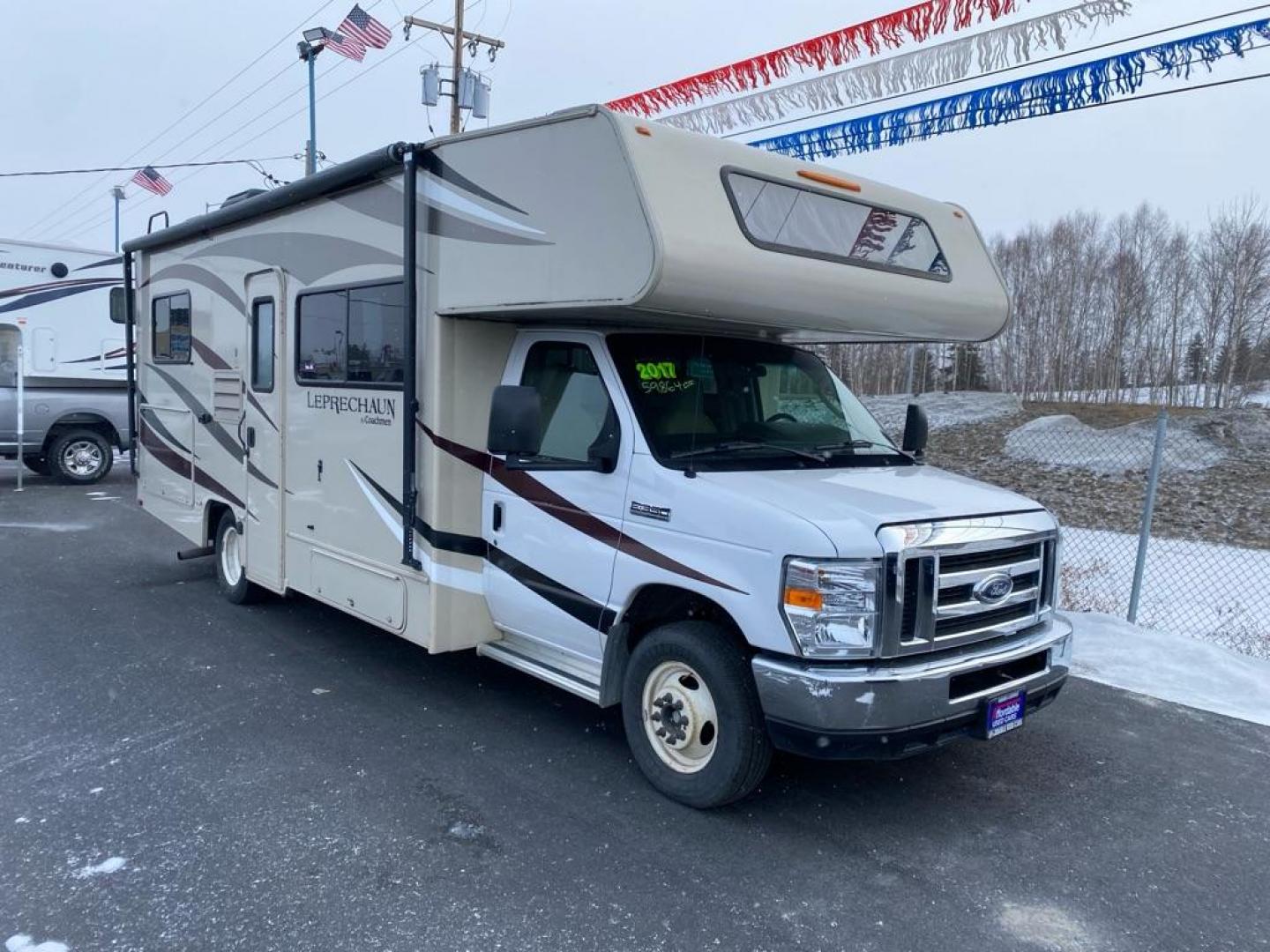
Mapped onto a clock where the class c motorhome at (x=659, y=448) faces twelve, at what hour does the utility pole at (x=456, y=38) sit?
The utility pole is roughly at 7 o'clock from the class c motorhome.

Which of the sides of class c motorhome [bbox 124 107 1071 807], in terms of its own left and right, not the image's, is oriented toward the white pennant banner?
left

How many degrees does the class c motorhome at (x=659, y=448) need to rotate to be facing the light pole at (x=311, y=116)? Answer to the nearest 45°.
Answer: approximately 135° to its left

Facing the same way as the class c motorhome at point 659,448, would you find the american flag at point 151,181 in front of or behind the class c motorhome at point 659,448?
behind

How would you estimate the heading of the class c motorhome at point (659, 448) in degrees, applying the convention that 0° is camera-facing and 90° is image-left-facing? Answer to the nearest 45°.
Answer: approximately 315°

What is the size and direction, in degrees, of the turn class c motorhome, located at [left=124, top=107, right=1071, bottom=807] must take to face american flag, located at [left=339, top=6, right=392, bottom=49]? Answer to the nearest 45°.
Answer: approximately 135° to its left

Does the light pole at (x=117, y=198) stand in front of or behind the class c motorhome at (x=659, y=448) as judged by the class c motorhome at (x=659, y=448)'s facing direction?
behind

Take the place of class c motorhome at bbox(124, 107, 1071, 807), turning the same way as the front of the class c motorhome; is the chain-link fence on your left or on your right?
on your left

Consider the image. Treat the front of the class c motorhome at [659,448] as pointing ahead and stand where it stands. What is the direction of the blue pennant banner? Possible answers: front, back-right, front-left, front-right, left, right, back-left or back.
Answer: left

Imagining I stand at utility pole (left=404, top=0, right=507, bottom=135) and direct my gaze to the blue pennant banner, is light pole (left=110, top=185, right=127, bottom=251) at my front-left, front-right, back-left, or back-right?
back-right

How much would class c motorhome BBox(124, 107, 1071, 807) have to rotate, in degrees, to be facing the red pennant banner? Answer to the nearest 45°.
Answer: approximately 135° to its left

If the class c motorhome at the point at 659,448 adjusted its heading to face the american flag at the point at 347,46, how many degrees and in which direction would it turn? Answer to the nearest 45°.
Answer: approximately 135° to its left
